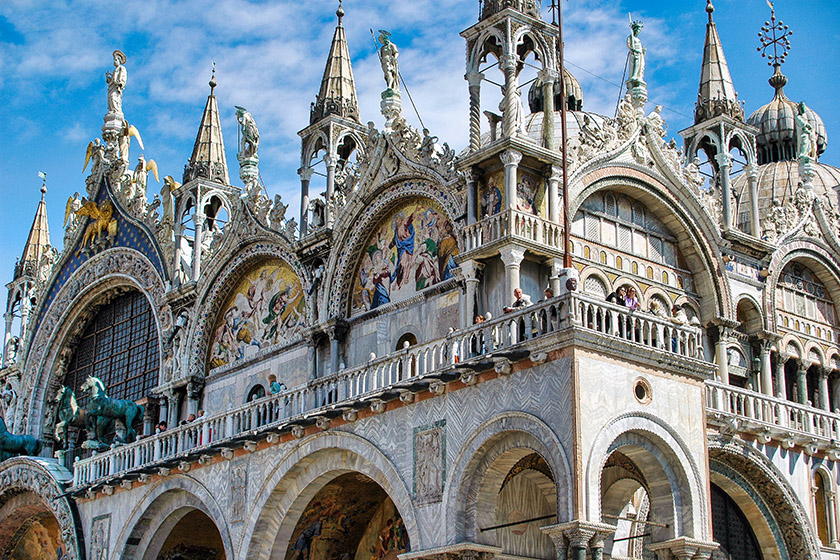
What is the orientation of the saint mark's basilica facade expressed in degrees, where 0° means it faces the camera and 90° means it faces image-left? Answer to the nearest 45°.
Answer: approximately 45°

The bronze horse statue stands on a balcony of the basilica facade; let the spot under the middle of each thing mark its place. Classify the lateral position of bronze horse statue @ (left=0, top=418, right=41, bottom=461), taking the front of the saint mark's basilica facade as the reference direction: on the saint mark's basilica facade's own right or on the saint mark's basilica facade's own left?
on the saint mark's basilica facade's own right

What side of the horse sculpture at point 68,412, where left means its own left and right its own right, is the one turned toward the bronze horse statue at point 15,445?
right

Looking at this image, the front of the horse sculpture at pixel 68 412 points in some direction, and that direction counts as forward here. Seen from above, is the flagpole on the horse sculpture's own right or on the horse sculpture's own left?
on the horse sculpture's own left

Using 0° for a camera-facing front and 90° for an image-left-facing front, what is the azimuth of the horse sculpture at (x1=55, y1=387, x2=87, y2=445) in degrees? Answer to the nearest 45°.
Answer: approximately 45°
